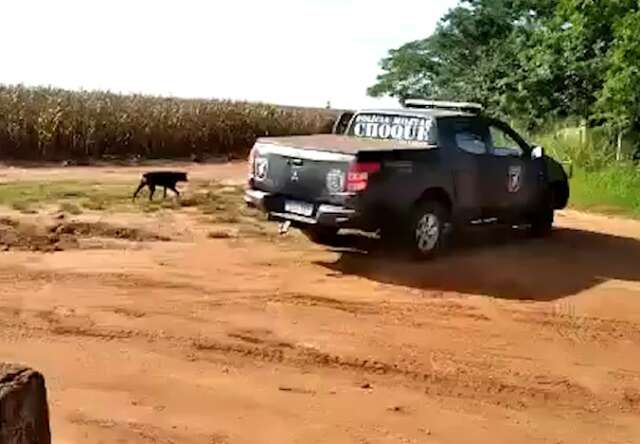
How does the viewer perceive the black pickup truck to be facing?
facing away from the viewer and to the right of the viewer

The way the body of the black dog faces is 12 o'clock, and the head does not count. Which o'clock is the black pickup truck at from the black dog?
The black pickup truck is roughly at 2 o'clock from the black dog.

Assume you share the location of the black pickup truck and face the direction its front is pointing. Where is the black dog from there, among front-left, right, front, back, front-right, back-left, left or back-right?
left

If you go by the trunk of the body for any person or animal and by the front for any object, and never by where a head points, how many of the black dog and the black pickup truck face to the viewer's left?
0

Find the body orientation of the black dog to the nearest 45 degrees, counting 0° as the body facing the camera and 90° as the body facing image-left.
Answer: approximately 270°
